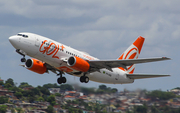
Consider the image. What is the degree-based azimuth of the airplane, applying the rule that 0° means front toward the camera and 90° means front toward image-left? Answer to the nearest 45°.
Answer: approximately 45°
